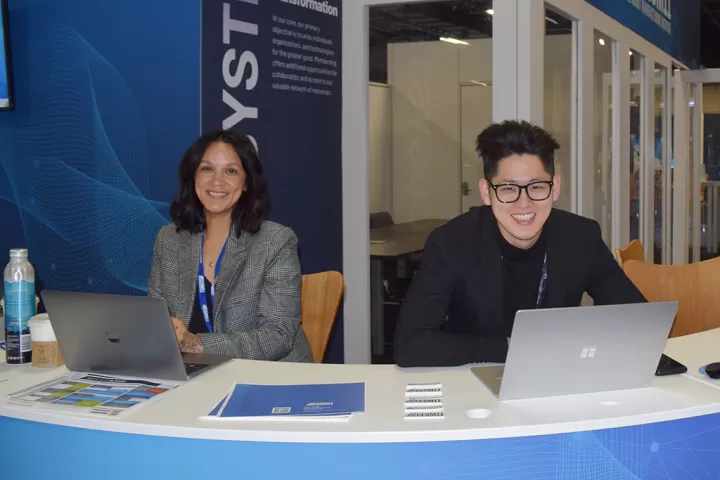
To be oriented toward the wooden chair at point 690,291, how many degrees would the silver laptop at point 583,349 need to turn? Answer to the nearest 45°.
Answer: approximately 45° to its right

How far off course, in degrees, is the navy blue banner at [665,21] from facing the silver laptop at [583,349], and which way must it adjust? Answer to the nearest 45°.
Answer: approximately 45° to its right

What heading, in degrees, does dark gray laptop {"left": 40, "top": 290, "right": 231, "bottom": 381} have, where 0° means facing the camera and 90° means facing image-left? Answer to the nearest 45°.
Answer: approximately 225°

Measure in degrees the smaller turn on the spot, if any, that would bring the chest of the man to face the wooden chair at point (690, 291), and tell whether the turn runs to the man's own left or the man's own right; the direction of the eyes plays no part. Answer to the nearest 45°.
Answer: approximately 135° to the man's own left

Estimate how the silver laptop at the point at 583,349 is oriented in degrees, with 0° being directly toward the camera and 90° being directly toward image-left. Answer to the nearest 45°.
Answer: approximately 135°
